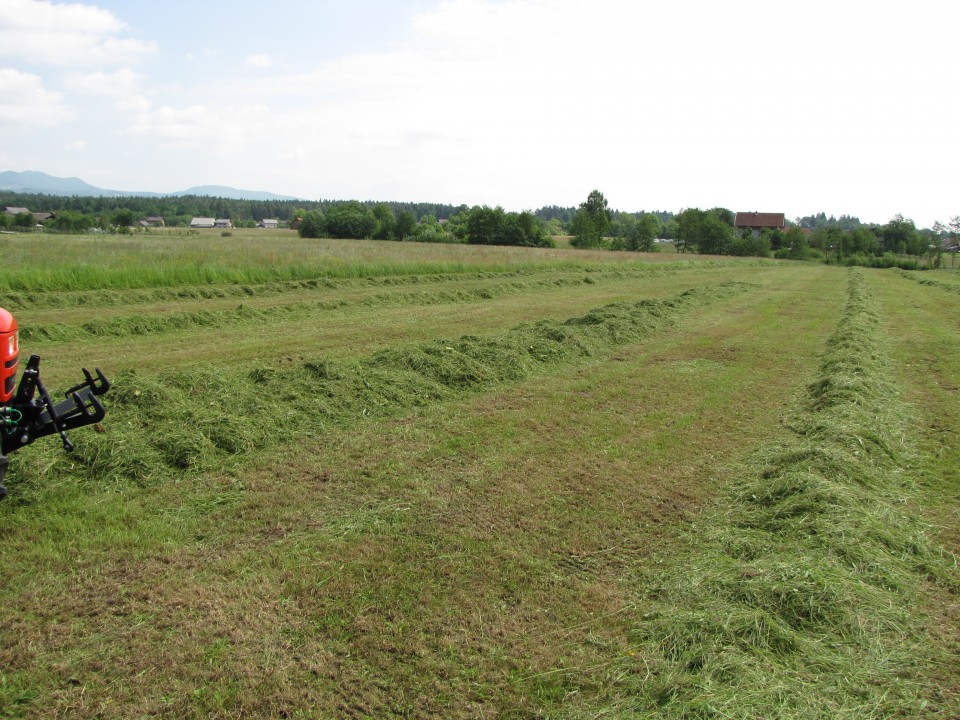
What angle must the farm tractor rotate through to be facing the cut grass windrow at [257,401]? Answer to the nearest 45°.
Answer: approximately 45° to its left

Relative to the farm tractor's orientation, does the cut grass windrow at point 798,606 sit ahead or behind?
ahead

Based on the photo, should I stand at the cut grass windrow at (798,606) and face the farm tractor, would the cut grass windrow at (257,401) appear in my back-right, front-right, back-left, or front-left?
front-right

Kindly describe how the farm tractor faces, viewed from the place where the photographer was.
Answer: facing to the right of the viewer

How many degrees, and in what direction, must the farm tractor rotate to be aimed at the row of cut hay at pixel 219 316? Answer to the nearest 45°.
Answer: approximately 90° to its left

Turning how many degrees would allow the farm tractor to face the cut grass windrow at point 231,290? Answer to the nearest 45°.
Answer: approximately 90° to its left

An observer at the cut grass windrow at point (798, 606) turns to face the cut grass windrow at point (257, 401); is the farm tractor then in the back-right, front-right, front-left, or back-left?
front-left
